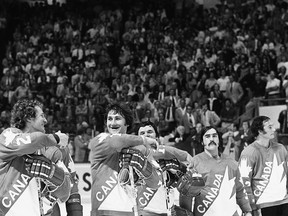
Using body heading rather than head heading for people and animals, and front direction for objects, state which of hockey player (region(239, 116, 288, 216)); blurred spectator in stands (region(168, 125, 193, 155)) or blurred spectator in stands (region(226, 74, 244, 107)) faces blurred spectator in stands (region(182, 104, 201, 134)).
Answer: blurred spectator in stands (region(226, 74, 244, 107))

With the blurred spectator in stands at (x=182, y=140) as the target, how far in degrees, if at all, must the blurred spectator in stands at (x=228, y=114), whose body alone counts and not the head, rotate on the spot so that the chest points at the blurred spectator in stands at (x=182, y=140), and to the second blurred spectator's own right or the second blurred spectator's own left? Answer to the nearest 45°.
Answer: approximately 45° to the second blurred spectator's own right

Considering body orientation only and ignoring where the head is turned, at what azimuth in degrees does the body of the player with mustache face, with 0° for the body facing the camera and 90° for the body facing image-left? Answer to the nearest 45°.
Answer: approximately 0°

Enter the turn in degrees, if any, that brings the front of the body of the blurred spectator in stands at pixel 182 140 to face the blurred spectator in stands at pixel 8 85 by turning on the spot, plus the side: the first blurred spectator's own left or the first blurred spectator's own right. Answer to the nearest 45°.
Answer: approximately 90° to the first blurred spectator's own right

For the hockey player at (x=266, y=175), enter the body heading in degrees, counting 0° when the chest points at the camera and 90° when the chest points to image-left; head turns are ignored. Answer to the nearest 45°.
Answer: approximately 315°

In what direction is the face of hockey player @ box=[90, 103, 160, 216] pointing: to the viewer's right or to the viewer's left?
to the viewer's left

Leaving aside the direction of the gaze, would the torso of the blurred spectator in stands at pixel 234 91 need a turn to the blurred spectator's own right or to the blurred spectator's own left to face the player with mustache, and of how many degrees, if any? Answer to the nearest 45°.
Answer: approximately 45° to the blurred spectator's own left

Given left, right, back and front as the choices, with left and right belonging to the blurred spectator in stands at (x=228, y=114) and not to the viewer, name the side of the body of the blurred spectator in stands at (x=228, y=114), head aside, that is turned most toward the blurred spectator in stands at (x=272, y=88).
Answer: left

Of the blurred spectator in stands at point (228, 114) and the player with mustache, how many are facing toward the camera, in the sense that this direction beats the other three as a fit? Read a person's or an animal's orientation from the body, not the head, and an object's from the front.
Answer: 2

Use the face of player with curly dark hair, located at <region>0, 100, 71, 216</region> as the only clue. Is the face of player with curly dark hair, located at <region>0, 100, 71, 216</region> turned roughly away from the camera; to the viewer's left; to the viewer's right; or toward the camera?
to the viewer's right

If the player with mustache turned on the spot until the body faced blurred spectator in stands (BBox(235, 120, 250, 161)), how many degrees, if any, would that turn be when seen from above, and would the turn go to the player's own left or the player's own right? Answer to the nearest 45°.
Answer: approximately 180°
